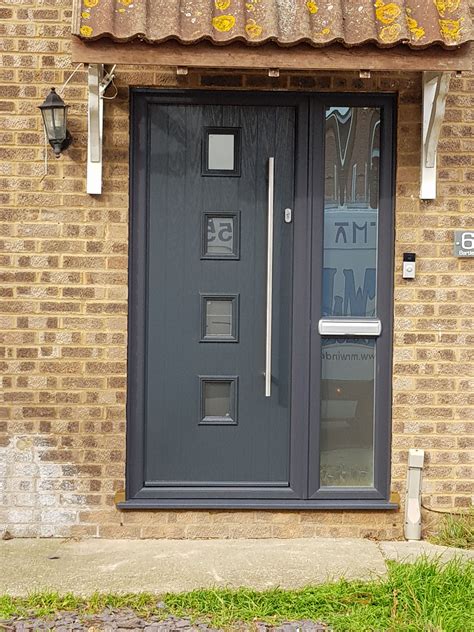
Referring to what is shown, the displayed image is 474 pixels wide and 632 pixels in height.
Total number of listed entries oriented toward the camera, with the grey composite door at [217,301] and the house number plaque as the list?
2

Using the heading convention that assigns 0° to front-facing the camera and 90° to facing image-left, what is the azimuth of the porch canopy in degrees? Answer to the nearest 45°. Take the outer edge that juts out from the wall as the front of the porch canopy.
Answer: approximately 0°

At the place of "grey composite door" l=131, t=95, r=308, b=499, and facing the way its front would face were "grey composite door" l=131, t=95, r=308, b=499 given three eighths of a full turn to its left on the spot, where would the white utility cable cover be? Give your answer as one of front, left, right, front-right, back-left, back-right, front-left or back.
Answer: front-right

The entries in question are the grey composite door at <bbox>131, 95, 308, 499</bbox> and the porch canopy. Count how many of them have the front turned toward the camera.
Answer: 2

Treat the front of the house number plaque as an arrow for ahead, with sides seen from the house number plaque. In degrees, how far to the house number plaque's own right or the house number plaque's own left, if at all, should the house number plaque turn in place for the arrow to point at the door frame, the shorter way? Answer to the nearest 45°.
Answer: approximately 90° to the house number plaque's own right

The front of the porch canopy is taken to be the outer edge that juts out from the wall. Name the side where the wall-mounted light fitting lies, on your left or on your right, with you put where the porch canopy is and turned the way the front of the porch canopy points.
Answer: on your right
